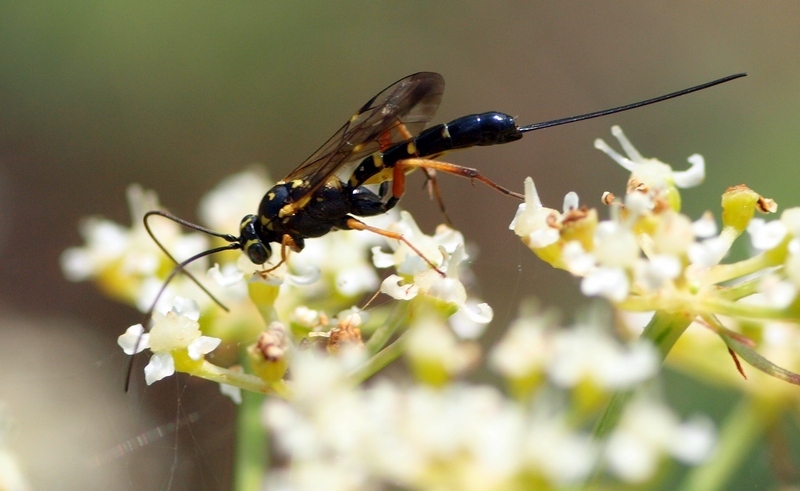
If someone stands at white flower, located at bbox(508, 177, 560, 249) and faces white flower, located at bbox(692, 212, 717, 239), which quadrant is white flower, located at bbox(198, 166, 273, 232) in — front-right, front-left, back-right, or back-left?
back-left

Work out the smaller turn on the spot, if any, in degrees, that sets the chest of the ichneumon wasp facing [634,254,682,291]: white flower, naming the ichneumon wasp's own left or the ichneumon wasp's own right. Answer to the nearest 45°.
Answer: approximately 135° to the ichneumon wasp's own left

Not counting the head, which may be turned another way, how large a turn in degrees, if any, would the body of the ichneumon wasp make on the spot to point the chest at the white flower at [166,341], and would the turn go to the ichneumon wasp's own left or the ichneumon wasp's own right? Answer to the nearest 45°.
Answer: approximately 45° to the ichneumon wasp's own left

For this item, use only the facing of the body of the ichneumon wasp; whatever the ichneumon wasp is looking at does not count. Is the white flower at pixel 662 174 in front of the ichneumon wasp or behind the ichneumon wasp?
behind

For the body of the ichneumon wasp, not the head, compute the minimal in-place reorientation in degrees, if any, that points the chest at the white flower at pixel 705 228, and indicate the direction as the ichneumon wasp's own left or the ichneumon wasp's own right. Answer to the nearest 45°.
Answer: approximately 135° to the ichneumon wasp's own left

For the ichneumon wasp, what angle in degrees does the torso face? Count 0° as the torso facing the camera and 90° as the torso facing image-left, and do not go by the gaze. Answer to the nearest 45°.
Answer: approximately 90°

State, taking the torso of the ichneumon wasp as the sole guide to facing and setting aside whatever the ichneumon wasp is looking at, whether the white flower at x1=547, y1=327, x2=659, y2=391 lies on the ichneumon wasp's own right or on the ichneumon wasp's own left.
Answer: on the ichneumon wasp's own left
